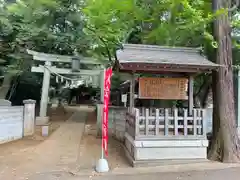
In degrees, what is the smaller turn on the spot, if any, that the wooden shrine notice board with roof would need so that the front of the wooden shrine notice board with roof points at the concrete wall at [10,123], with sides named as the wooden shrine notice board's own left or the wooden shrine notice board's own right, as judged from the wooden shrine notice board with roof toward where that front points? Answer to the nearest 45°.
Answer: approximately 90° to the wooden shrine notice board's own right

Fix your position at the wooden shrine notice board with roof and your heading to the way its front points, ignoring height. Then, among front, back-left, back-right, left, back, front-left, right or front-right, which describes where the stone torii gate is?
back-right

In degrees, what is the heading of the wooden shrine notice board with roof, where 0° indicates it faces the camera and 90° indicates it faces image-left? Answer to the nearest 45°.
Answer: approximately 0°
